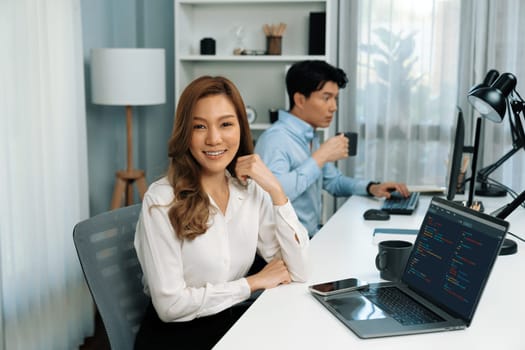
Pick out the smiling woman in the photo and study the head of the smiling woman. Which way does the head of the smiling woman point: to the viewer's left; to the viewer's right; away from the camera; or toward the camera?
toward the camera

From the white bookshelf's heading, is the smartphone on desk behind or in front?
in front

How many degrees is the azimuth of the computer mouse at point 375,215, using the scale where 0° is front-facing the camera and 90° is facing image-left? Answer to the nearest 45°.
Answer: approximately 270°

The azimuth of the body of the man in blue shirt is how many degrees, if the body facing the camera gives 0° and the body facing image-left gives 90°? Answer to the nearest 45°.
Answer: approximately 270°

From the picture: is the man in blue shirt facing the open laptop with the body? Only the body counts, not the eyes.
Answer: no

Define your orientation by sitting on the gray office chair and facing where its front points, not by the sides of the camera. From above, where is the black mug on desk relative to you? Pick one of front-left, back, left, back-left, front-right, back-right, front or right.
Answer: front-left

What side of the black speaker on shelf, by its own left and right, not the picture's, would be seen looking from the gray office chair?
front

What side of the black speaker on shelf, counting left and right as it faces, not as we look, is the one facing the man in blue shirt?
front

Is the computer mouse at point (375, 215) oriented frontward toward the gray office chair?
no

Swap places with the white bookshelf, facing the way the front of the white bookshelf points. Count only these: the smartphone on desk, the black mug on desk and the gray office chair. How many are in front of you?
3

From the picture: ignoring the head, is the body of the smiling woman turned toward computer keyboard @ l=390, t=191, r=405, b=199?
no

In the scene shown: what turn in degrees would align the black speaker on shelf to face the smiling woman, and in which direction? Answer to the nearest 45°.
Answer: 0° — it already faces them

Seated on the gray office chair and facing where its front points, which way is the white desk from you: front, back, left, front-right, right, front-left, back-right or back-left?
front

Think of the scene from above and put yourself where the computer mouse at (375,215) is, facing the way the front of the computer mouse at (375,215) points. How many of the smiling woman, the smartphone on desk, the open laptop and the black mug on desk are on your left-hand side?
0

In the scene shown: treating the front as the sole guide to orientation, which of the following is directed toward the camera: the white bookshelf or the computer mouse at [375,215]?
the white bookshelf

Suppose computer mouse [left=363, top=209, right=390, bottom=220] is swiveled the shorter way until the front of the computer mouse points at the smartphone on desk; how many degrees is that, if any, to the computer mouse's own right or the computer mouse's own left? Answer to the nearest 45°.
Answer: approximately 90° to the computer mouse's own right

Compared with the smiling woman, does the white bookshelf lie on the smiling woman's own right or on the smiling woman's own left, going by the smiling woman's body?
on the smiling woman's own left

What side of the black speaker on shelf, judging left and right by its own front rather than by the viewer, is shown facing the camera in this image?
front

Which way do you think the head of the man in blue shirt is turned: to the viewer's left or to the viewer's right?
to the viewer's right

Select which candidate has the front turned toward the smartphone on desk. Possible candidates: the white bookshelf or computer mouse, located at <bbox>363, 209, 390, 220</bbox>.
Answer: the white bookshelf
